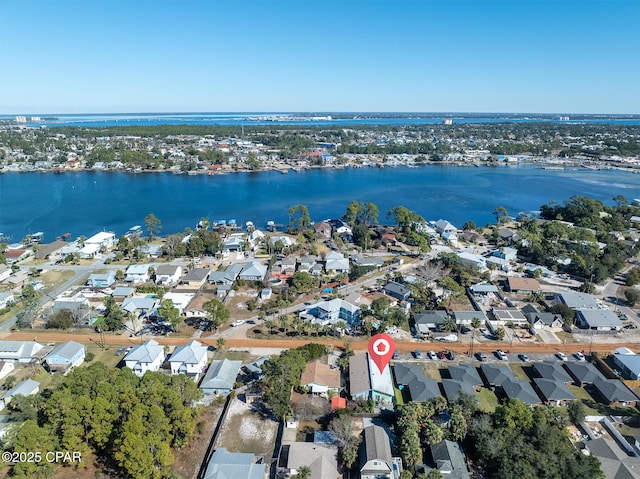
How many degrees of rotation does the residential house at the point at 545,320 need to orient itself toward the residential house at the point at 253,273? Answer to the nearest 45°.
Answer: approximately 90° to its right

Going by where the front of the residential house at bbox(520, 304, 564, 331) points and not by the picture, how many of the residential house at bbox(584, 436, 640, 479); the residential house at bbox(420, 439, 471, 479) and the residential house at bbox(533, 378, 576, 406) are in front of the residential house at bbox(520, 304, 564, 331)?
3

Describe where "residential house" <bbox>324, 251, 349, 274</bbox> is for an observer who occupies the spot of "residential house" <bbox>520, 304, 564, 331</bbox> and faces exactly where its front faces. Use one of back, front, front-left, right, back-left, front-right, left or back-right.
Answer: right

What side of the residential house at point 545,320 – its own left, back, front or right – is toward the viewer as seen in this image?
front

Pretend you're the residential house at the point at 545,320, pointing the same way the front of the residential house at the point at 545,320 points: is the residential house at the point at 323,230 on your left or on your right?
on your right

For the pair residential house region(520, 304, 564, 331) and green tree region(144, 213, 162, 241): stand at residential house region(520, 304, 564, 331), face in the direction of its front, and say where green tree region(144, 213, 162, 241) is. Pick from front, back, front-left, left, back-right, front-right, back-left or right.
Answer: right

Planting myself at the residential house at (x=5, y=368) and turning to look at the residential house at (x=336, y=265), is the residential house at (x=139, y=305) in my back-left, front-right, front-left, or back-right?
front-left

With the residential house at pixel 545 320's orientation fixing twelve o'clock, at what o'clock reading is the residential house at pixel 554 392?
the residential house at pixel 554 392 is roughly at 12 o'clock from the residential house at pixel 545 320.

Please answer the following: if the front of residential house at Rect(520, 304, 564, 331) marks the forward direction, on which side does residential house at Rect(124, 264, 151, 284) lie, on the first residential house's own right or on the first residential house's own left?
on the first residential house's own right

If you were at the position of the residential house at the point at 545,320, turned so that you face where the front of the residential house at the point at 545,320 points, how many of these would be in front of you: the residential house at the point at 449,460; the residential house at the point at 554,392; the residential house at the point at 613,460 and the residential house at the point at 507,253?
3

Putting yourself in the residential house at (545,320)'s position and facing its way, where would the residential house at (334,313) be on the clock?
the residential house at (334,313) is roughly at 2 o'clock from the residential house at (545,320).

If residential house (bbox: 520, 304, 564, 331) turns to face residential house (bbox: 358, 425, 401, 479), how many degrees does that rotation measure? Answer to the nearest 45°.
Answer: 0° — it already faces it

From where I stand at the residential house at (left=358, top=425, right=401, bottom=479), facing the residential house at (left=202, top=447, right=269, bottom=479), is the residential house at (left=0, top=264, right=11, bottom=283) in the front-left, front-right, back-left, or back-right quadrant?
front-right

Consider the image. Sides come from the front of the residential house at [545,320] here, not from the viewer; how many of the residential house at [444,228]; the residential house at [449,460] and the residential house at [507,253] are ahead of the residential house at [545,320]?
1

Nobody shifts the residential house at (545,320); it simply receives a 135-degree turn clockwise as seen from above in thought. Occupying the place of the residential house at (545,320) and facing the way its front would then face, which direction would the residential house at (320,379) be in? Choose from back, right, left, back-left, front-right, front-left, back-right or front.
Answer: left

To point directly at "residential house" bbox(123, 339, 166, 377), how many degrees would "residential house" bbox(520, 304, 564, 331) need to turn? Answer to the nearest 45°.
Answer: approximately 45° to its right

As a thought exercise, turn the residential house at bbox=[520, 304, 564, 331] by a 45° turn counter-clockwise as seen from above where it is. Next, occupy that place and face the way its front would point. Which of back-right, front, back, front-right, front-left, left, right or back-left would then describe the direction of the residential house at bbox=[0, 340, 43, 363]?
right

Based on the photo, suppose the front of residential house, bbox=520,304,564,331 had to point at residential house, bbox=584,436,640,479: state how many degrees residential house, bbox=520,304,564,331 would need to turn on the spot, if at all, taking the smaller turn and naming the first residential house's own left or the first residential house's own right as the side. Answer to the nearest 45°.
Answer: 0° — it already faces it

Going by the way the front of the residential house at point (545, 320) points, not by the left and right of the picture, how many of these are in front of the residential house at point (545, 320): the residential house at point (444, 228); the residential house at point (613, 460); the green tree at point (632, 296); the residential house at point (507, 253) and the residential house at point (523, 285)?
1

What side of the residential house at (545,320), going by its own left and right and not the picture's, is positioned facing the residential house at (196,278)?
right
